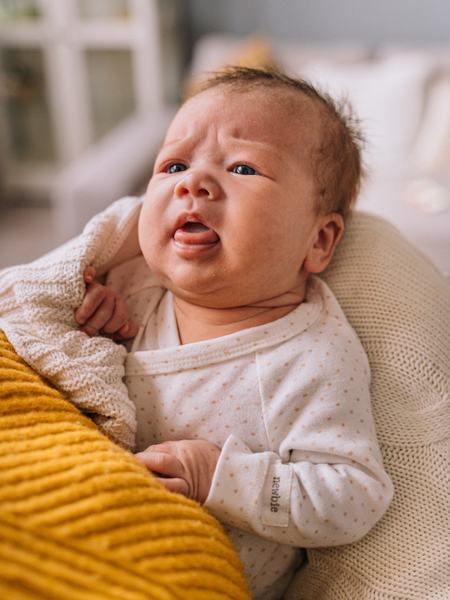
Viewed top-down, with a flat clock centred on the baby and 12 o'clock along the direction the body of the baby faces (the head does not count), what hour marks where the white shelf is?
The white shelf is roughly at 4 o'clock from the baby.

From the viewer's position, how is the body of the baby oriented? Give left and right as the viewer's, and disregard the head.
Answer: facing the viewer and to the left of the viewer

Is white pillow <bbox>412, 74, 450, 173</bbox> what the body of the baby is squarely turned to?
no

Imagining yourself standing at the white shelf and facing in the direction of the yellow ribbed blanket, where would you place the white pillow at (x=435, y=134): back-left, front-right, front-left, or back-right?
front-left

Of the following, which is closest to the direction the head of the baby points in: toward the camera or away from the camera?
toward the camera

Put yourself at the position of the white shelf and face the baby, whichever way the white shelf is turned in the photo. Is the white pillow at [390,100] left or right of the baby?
left

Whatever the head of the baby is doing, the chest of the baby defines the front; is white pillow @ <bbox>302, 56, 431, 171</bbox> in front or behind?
behind
